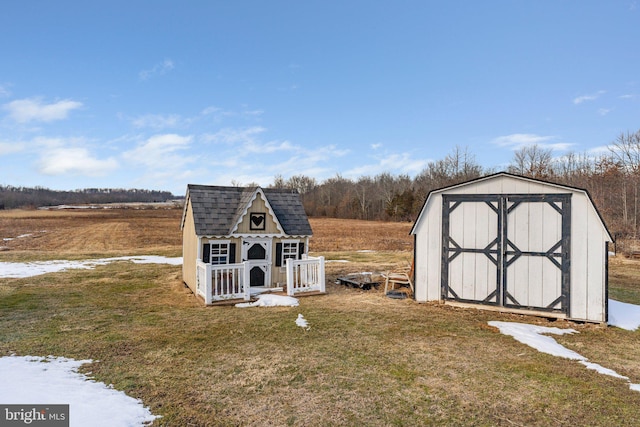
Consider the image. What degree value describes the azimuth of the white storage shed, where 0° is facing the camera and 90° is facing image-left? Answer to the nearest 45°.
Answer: approximately 0°

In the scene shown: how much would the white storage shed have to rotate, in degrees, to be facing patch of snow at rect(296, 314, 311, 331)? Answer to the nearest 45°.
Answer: approximately 45° to its right

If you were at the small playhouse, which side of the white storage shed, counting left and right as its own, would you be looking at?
right
